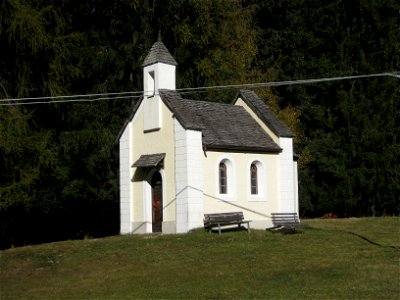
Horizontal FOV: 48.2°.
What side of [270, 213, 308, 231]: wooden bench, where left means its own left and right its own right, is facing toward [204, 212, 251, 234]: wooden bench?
right

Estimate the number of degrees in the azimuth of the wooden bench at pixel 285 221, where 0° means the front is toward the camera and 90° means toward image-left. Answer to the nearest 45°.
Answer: approximately 315°

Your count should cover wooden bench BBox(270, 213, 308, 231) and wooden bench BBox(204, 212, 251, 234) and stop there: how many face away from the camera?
0

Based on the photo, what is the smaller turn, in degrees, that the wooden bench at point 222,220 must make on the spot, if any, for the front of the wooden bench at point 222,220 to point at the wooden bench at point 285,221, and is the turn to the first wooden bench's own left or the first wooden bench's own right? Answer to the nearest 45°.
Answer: approximately 90° to the first wooden bench's own left

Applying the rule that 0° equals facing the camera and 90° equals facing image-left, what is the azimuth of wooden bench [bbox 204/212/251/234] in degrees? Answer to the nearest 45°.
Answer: approximately 315°
